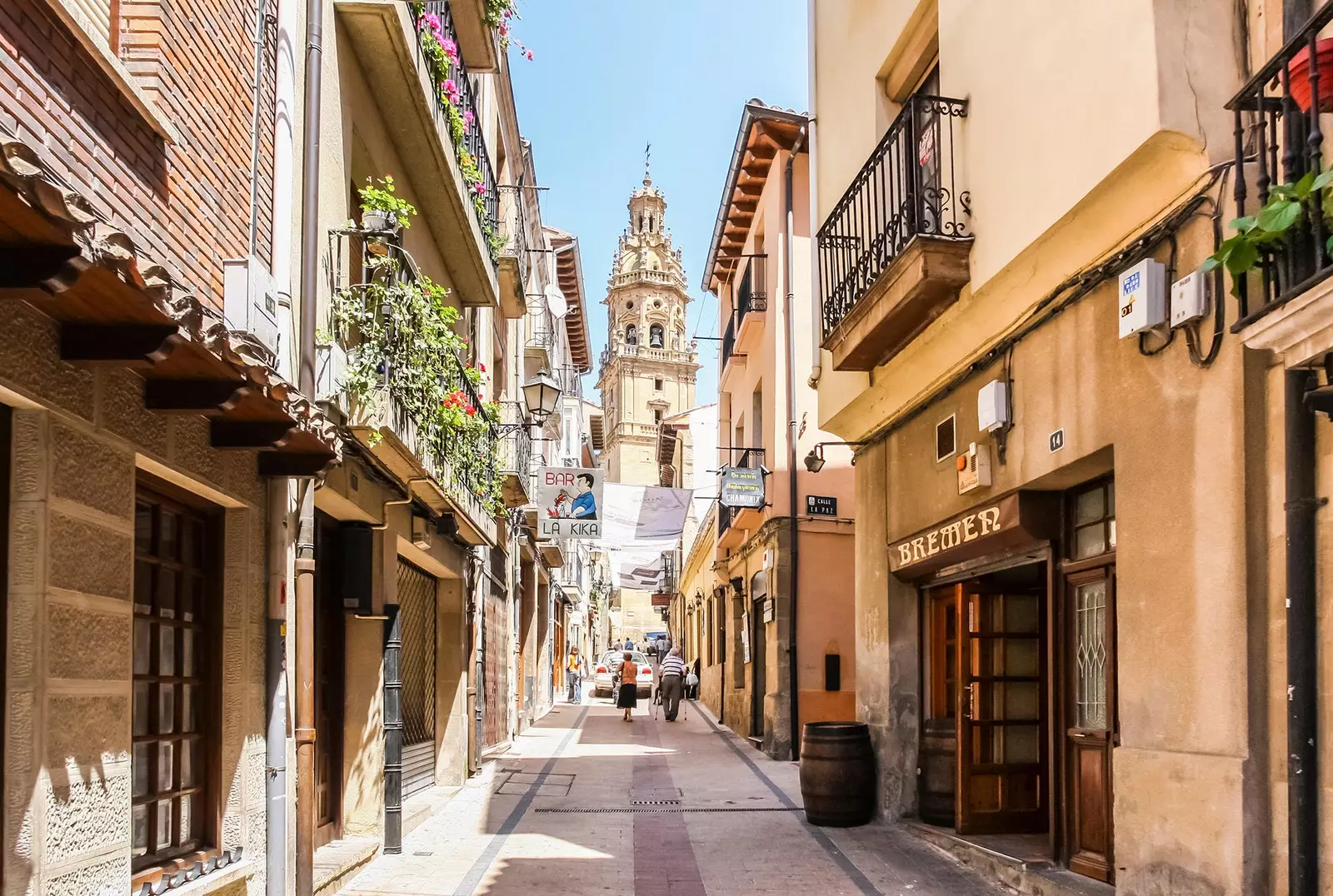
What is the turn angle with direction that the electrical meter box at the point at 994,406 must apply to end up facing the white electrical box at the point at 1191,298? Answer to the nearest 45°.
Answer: approximately 45° to its left

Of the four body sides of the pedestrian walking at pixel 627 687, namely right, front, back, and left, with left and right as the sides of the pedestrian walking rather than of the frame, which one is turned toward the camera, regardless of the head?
back

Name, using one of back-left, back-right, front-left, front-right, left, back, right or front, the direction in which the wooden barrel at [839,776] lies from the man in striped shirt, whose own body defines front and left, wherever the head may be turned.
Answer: back

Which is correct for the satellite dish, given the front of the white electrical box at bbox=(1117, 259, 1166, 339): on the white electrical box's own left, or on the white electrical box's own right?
on the white electrical box's own right

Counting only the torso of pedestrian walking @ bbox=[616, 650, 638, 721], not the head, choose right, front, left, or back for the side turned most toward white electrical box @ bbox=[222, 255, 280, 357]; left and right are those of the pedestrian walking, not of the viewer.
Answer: back

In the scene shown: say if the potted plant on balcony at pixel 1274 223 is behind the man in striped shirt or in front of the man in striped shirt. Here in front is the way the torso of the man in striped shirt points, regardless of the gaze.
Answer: behind

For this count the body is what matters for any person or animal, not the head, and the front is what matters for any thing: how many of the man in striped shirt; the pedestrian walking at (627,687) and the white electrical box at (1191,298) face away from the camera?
2

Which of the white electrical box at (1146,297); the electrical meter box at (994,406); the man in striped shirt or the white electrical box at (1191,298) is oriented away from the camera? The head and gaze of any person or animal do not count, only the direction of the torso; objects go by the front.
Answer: the man in striped shirt
